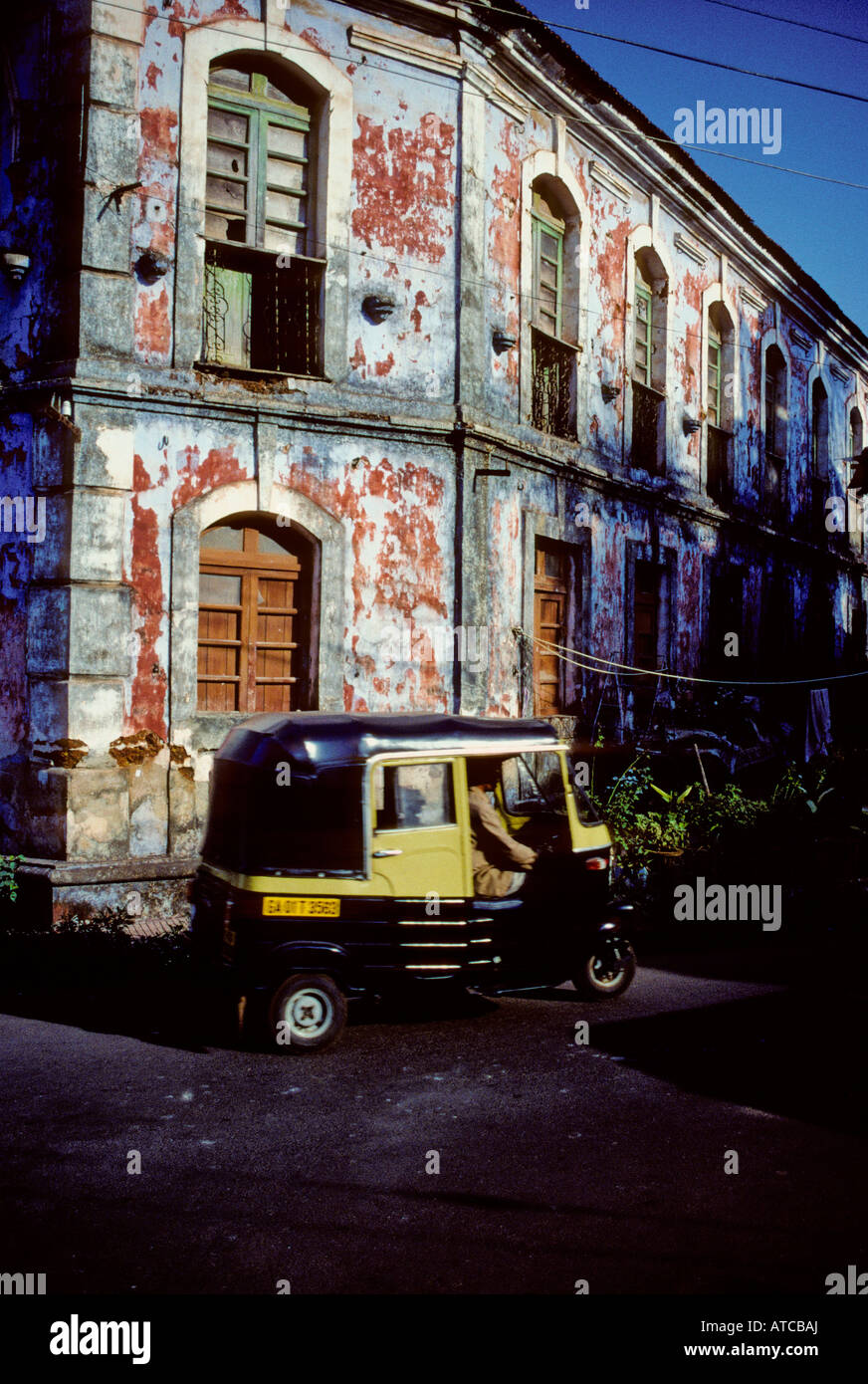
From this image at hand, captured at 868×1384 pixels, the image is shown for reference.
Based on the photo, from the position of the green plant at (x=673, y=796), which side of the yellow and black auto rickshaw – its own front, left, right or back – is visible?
front

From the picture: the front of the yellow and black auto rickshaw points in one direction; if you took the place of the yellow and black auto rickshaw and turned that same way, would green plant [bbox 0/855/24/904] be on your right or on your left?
on your left

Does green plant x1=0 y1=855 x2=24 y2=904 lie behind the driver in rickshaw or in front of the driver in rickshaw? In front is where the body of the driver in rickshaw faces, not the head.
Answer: behind

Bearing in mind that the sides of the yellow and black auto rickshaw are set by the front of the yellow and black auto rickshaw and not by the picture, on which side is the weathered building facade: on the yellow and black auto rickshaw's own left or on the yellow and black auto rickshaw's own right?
on the yellow and black auto rickshaw's own left

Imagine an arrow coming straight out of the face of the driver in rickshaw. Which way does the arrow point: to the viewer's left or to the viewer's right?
to the viewer's right

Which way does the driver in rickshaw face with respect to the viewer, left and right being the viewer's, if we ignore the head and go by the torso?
facing to the right of the viewer

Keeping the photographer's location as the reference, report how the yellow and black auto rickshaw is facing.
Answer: facing away from the viewer and to the right of the viewer
